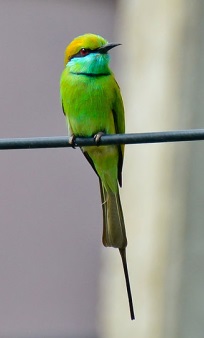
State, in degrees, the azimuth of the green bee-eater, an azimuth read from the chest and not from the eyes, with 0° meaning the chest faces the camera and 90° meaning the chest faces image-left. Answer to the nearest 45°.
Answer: approximately 0°
